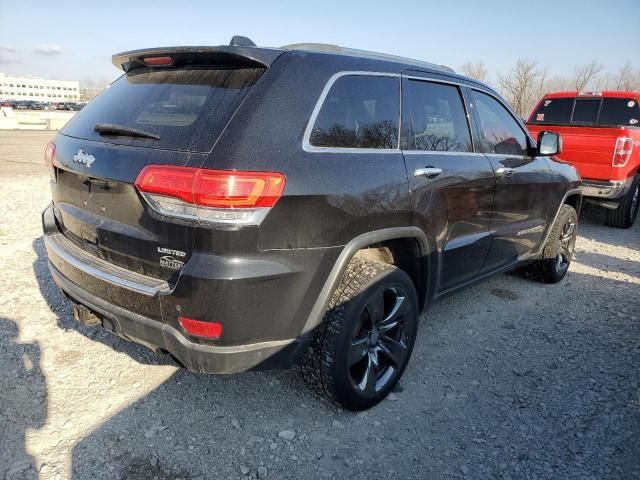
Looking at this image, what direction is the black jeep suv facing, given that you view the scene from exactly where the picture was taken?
facing away from the viewer and to the right of the viewer

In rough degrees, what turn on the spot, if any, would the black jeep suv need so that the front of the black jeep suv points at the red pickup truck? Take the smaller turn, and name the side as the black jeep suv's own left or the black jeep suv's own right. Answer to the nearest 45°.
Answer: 0° — it already faces it
